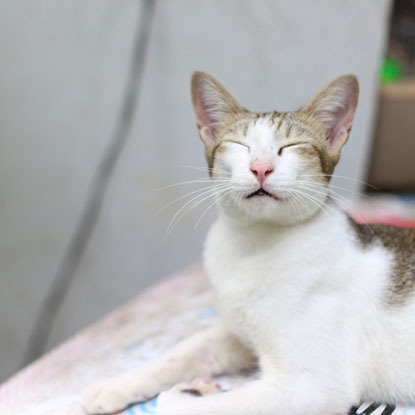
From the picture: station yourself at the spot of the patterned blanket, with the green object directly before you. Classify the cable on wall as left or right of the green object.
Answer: left

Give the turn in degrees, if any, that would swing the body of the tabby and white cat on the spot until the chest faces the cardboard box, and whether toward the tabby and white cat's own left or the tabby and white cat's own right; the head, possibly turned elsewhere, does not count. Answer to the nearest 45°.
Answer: approximately 135° to the tabby and white cat's own right

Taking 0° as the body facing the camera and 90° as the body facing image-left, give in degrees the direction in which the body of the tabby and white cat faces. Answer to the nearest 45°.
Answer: approximately 45°

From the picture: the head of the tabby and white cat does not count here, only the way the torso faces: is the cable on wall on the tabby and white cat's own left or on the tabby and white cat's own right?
on the tabby and white cat's own right
